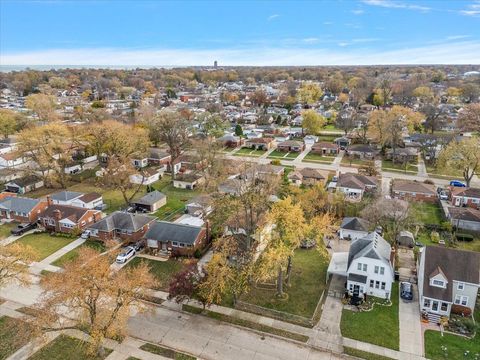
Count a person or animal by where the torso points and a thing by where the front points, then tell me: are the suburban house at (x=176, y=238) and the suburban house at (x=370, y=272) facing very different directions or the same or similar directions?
same or similar directions

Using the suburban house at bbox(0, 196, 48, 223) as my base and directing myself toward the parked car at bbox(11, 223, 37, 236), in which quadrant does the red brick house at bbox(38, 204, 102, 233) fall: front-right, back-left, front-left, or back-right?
front-left

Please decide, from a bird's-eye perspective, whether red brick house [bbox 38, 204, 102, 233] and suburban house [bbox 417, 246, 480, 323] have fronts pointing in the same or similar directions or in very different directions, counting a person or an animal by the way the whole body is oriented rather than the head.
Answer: same or similar directions

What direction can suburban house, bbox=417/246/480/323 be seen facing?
toward the camera

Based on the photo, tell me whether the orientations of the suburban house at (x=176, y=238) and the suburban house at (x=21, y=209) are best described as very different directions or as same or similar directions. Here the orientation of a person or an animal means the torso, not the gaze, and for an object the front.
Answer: same or similar directions

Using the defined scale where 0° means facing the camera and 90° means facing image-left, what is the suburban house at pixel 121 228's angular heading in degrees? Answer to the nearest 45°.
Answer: approximately 45°

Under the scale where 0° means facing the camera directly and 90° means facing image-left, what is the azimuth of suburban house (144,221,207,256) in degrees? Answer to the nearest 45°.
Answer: approximately 45°

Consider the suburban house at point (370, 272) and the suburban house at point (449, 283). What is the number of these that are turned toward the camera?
2

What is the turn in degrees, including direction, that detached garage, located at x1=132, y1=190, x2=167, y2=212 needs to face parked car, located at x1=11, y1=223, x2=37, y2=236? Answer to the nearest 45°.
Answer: approximately 45° to its right

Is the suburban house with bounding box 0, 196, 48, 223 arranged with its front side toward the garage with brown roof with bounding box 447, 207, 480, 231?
no

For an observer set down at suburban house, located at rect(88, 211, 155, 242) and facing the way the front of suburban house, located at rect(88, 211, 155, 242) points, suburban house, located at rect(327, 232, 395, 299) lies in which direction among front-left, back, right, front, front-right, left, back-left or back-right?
left

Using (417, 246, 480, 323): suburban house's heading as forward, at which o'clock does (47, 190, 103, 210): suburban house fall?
(47, 190, 103, 210): suburban house is roughly at 3 o'clock from (417, 246, 480, 323): suburban house.

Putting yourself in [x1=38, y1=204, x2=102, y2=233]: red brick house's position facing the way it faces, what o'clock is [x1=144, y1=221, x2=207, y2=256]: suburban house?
The suburban house is roughly at 9 o'clock from the red brick house.

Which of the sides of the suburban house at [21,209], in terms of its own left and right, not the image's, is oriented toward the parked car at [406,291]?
left

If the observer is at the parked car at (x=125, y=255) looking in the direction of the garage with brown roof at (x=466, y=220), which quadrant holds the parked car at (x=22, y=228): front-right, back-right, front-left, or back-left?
back-left
